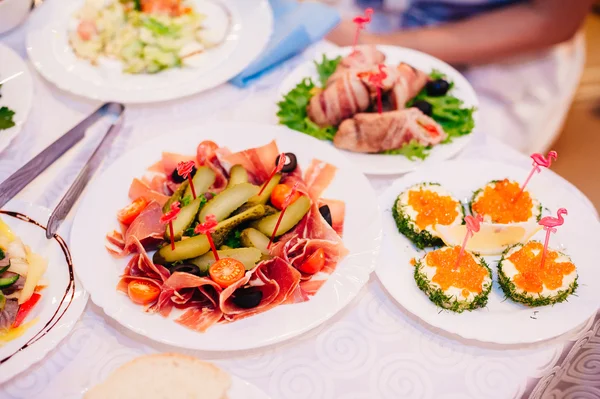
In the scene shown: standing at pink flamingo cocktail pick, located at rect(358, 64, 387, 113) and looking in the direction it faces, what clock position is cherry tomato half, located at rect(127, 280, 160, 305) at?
The cherry tomato half is roughly at 4 o'clock from the pink flamingo cocktail pick.

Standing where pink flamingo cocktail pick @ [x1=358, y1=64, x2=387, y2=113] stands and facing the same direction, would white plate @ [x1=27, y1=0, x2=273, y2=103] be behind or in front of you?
behind

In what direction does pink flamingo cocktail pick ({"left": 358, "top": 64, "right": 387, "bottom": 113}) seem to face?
to the viewer's right

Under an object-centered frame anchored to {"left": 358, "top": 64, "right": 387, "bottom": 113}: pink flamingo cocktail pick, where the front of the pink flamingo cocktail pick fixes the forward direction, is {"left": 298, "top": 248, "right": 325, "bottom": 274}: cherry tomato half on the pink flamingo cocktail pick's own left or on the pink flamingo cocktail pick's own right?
on the pink flamingo cocktail pick's own right
